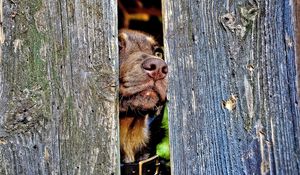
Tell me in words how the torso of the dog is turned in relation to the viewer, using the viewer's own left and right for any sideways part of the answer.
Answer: facing the viewer and to the right of the viewer

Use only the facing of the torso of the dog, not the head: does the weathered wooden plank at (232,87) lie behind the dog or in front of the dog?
in front

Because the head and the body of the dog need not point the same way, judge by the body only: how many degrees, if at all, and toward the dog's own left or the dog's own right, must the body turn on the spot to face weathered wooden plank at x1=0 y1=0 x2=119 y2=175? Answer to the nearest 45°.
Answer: approximately 45° to the dog's own right
